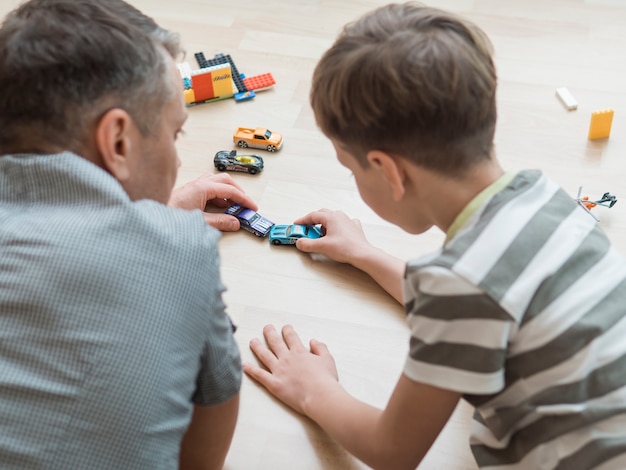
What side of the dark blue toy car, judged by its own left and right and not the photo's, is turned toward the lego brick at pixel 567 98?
left

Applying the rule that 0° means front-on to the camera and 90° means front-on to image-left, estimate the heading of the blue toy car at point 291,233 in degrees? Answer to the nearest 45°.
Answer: approximately 90°

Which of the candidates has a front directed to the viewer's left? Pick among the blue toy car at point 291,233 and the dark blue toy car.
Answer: the blue toy car

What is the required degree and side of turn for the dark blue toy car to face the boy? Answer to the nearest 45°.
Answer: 0° — it already faces them

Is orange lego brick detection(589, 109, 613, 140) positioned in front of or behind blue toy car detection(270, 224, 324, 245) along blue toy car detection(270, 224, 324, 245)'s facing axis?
behind

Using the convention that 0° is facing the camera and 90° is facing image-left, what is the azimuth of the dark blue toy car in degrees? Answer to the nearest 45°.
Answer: approximately 315°

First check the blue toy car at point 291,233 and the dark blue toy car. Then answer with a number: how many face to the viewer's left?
1
